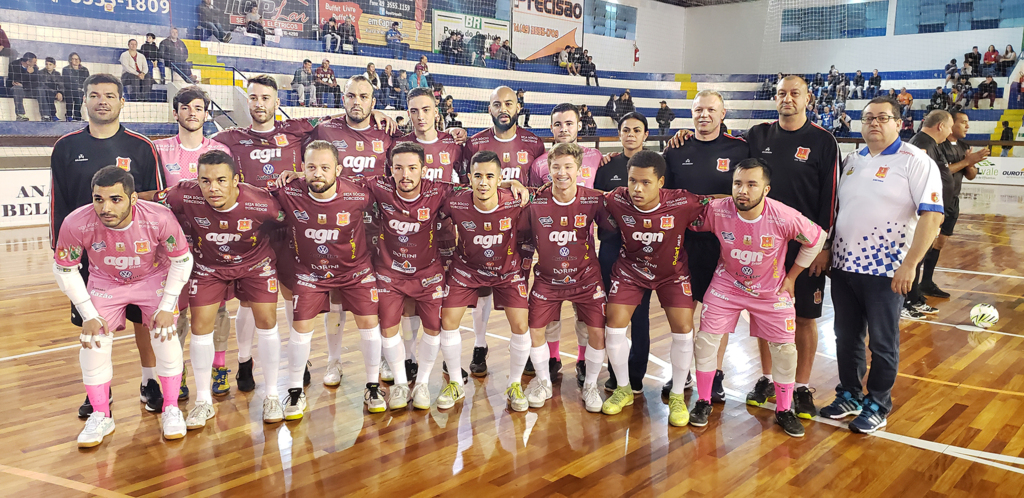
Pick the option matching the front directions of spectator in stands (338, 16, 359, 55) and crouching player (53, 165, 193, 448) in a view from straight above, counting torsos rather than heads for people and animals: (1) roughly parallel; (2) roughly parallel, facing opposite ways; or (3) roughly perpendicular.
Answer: roughly parallel

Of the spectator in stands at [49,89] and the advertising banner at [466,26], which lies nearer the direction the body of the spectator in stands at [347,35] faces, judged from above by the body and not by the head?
the spectator in stands

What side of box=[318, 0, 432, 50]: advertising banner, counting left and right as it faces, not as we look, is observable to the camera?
front

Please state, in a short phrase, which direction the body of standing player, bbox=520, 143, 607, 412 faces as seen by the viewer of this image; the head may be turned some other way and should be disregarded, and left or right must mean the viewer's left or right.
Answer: facing the viewer

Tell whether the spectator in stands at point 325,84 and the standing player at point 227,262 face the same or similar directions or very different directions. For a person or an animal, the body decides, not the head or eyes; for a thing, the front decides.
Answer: same or similar directions

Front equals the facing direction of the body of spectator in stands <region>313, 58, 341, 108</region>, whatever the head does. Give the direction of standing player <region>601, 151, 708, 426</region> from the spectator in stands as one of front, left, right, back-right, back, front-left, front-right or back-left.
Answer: front

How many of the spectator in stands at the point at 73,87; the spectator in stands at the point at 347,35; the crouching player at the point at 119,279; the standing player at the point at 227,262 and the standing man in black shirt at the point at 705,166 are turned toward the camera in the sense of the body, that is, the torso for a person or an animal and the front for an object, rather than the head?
5

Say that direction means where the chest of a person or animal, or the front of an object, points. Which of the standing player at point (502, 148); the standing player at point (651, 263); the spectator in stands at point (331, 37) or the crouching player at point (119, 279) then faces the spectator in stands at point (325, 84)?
the spectator in stands at point (331, 37)

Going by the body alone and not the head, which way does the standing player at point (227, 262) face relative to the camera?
toward the camera

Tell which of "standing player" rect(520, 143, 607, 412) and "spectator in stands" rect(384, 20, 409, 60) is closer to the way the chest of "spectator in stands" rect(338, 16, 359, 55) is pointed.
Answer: the standing player

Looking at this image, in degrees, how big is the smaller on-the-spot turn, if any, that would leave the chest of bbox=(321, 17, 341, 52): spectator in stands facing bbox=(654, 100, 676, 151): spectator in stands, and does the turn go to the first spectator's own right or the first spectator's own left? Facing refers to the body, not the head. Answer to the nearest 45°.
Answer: approximately 90° to the first spectator's own left

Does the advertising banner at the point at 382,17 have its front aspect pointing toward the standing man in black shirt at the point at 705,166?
yes

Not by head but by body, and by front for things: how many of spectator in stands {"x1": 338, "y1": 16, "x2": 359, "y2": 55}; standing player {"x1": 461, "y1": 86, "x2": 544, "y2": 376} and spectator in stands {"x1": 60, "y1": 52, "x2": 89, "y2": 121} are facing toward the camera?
3

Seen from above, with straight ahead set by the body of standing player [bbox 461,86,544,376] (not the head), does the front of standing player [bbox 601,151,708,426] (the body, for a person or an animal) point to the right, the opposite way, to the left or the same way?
the same way

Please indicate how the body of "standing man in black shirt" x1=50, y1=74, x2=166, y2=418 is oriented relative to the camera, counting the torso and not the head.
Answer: toward the camera

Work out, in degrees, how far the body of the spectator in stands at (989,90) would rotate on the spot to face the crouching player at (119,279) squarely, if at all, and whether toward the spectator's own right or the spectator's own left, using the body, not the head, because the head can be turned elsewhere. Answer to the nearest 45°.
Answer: approximately 45° to the spectator's own left

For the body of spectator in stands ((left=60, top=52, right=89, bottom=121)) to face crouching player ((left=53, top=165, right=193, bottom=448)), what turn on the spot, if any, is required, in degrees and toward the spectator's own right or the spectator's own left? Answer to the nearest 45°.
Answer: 0° — they already face them

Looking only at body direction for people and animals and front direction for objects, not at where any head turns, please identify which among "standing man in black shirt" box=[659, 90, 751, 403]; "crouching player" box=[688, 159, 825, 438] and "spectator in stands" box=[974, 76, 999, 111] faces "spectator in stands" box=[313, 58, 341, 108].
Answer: "spectator in stands" box=[974, 76, 999, 111]

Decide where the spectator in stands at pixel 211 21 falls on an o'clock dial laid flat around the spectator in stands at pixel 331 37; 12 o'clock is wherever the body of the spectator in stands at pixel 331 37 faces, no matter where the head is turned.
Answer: the spectator in stands at pixel 211 21 is roughly at 2 o'clock from the spectator in stands at pixel 331 37.

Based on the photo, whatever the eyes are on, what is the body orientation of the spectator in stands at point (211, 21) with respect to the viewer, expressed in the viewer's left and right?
facing the viewer and to the right of the viewer
